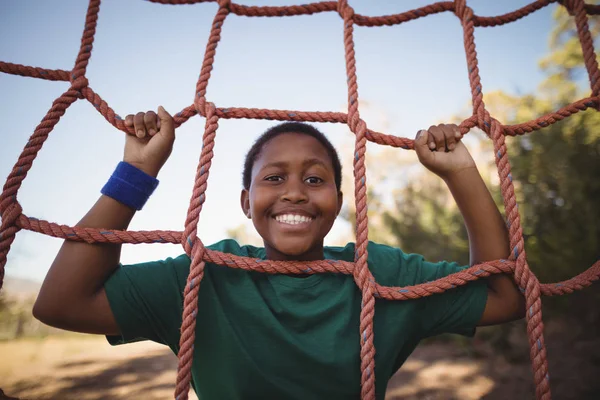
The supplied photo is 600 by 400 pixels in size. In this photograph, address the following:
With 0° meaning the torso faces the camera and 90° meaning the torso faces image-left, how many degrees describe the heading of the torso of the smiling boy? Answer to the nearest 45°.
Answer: approximately 0°

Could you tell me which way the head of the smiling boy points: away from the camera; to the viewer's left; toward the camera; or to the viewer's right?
toward the camera
